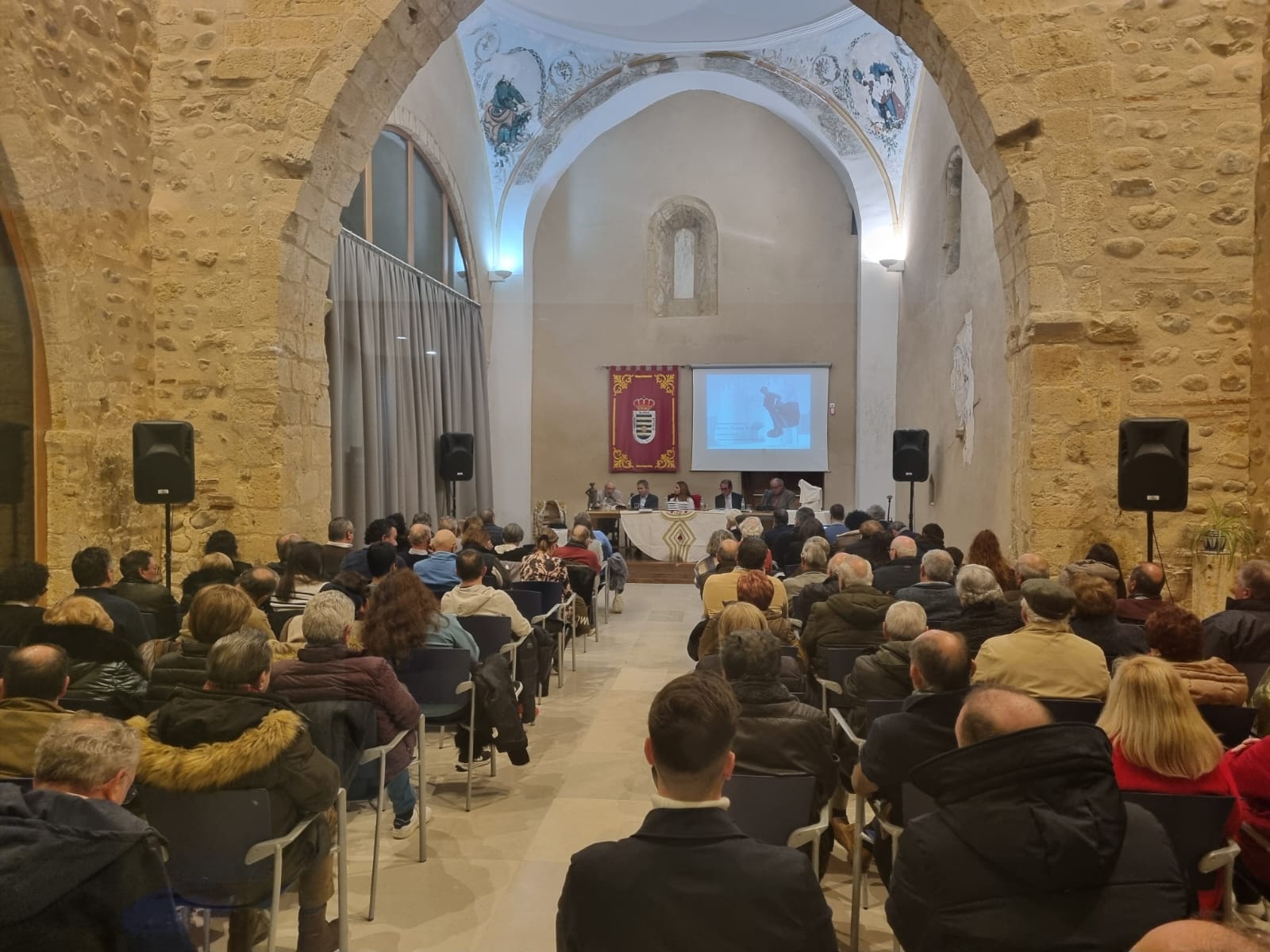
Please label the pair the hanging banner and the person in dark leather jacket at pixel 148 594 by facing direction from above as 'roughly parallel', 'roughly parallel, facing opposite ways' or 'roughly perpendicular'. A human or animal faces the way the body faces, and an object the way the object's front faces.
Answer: roughly parallel, facing opposite ways

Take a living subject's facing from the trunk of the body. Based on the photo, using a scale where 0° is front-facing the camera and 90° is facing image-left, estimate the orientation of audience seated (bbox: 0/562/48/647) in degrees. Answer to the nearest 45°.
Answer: approximately 225°

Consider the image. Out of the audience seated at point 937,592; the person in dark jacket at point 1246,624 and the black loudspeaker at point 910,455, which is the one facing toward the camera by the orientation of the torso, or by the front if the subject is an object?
the black loudspeaker

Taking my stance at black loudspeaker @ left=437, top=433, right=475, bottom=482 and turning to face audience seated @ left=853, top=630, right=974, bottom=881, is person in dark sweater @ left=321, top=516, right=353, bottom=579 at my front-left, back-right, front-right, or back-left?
front-right

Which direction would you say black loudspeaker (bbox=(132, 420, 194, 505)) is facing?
toward the camera

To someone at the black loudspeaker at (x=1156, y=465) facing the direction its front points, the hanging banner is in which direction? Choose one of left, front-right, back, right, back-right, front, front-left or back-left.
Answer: back-right

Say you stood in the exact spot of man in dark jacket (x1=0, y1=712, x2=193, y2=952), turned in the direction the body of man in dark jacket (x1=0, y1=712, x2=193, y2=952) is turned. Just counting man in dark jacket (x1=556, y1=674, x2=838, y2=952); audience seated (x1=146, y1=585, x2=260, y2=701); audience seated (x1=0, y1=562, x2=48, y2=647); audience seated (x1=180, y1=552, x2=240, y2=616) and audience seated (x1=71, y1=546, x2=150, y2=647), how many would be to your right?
1

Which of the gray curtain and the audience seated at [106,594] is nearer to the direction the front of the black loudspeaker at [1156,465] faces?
the audience seated

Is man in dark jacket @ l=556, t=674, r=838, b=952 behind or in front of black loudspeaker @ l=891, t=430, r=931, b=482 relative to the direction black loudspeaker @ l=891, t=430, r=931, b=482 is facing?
in front

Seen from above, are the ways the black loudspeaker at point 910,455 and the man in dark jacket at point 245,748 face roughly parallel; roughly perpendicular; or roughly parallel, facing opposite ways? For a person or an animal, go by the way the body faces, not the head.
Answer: roughly parallel, facing opposite ways

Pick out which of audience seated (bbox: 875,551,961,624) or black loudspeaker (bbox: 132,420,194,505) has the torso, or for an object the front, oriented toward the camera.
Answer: the black loudspeaker

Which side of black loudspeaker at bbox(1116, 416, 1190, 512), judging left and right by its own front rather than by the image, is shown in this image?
front

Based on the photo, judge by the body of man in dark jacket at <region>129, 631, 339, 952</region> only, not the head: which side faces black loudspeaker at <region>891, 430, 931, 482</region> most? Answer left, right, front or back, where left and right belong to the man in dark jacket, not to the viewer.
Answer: front

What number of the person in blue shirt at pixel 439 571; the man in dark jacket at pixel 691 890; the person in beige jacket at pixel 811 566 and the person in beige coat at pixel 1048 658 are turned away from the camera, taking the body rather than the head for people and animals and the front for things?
4

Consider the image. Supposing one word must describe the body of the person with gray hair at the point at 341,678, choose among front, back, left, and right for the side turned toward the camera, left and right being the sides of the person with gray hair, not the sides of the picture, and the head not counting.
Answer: back

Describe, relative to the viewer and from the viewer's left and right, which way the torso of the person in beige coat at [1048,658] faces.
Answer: facing away from the viewer

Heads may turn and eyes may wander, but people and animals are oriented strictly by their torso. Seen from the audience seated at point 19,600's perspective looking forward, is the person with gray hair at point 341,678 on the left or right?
on their right

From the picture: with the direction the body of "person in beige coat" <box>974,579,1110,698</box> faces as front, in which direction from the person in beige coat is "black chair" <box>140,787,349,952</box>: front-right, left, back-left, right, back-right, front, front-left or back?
back-left

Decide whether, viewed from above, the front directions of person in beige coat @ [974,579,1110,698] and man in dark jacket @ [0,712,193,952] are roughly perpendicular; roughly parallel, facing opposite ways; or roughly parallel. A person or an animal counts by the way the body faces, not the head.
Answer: roughly parallel
